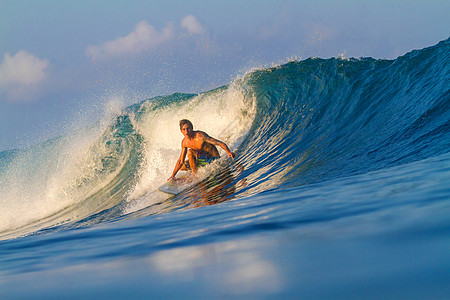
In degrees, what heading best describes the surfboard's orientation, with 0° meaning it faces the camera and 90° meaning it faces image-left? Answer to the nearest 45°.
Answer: approximately 45°
